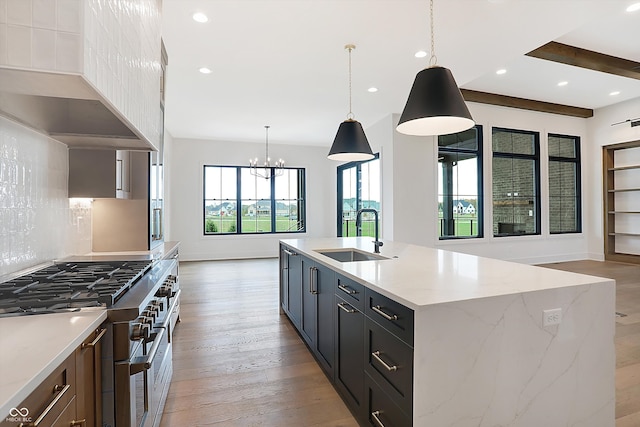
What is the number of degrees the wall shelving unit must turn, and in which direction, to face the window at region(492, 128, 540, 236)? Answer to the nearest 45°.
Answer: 0° — it already faces it

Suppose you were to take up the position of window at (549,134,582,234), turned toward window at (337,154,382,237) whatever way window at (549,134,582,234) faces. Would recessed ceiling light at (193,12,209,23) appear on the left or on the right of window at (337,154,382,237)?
left

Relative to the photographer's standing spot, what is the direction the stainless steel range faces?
facing to the right of the viewer

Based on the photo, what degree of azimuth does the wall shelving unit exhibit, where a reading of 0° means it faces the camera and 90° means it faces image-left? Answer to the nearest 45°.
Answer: approximately 45°

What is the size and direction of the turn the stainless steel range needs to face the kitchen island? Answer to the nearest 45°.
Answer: approximately 45° to its right

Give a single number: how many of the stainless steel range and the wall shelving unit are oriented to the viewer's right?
1

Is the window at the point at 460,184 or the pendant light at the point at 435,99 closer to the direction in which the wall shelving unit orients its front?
the window
